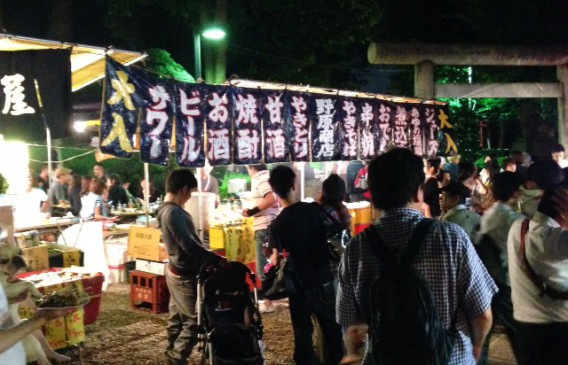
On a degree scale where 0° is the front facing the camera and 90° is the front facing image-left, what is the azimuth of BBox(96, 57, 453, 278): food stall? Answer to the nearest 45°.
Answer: approximately 315°

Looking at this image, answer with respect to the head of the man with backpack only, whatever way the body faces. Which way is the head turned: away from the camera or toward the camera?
away from the camera

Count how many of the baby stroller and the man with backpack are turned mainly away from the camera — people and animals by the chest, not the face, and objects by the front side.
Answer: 2

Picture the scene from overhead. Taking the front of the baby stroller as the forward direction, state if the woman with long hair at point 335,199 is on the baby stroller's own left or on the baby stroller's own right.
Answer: on the baby stroller's own right

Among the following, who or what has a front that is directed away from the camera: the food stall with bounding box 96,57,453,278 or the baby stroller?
the baby stroller

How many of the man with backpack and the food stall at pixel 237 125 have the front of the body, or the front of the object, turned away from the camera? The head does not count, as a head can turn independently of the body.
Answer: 1

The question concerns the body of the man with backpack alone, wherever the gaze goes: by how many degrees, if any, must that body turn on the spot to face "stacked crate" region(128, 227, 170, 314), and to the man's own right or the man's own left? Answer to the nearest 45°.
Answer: approximately 45° to the man's own left

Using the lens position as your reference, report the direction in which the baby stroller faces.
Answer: facing away from the viewer

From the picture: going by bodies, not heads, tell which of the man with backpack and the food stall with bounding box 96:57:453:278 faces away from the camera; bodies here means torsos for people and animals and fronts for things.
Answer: the man with backpack

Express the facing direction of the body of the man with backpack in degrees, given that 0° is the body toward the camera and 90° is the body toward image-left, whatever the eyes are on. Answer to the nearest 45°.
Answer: approximately 180°

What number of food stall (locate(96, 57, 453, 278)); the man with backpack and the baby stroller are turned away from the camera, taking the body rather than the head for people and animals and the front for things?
2
